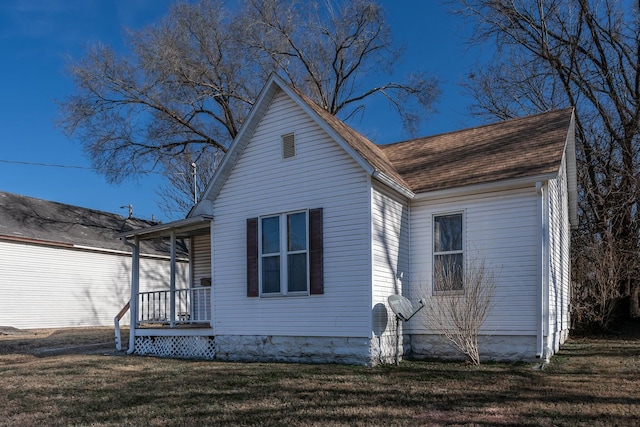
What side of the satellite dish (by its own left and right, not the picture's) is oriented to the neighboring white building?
back

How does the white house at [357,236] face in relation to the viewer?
toward the camera

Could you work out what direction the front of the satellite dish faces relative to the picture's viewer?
facing the viewer and to the right of the viewer
